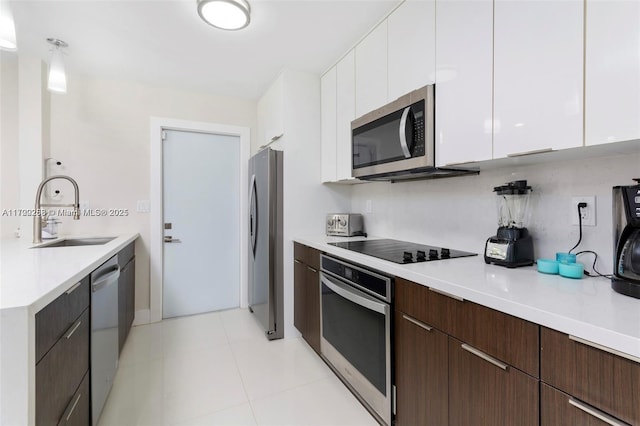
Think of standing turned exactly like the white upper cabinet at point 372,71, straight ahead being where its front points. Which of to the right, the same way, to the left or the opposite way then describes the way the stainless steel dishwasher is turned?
the opposite way

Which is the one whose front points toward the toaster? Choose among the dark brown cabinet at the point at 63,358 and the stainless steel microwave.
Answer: the dark brown cabinet

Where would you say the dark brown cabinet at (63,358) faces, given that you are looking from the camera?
facing to the right of the viewer

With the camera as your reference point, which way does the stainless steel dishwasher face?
facing to the right of the viewer

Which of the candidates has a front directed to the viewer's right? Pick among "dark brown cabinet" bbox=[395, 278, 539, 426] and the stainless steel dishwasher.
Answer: the stainless steel dishwasher

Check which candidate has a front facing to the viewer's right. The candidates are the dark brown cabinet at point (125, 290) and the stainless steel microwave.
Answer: the dark brown cabinet

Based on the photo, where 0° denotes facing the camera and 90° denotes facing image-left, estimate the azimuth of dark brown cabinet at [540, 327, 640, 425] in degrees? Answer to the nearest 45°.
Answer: approximately 45°

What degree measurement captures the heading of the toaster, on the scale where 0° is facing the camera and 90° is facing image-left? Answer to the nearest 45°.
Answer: approximately 45°

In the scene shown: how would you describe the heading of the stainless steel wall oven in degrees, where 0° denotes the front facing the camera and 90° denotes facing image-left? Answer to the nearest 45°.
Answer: approximately 45°

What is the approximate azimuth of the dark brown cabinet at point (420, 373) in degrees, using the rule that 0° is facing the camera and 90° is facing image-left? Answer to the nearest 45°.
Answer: approximately 45°
